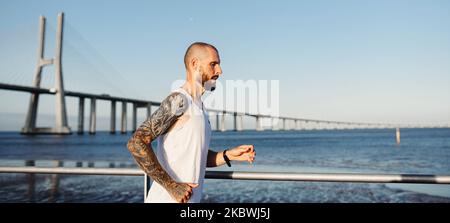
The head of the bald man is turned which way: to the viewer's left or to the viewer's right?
to the viewer's right

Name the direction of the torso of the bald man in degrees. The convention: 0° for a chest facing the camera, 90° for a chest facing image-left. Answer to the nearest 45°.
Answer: approximately 270°
